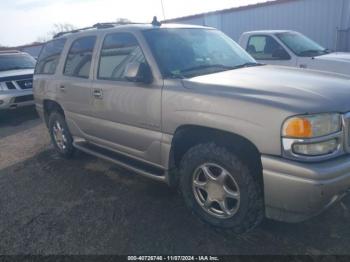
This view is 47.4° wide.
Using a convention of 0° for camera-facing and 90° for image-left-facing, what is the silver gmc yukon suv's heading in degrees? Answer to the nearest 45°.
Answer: approximately 315°

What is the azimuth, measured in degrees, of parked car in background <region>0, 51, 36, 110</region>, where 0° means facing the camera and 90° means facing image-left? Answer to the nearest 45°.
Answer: approximately 0°

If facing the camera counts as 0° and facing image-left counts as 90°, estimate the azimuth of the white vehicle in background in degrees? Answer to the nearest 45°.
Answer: approximately 315°

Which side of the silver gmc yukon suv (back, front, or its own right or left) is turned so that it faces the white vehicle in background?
left

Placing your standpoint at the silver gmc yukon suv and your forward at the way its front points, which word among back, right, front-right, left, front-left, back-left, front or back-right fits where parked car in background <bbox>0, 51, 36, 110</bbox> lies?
back

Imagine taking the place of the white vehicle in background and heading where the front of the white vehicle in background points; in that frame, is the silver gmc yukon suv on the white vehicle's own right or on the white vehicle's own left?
on the white vehicle's own right

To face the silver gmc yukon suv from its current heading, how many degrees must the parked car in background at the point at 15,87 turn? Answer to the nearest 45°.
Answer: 0° — it already faces it
